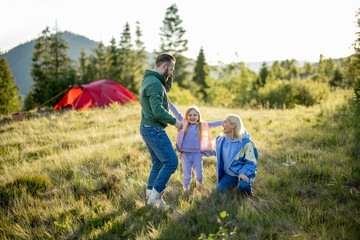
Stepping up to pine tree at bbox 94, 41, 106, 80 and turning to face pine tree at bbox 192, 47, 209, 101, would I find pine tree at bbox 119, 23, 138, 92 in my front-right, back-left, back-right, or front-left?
front-right

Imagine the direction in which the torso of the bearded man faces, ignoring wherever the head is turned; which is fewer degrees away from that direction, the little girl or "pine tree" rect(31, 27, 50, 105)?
the little girl

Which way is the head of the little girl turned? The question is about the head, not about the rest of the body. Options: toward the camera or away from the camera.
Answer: toward the camera

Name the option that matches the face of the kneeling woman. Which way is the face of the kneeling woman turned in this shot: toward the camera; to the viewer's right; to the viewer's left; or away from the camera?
to the viewer's left

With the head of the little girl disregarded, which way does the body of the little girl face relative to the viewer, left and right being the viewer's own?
facing the viewer

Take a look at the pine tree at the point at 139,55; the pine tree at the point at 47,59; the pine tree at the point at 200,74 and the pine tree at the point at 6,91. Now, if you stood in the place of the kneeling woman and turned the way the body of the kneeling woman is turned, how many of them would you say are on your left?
0

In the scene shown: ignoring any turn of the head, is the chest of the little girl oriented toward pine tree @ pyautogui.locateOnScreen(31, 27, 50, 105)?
no

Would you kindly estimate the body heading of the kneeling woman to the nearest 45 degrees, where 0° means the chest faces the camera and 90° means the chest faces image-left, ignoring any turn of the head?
approximately 45°

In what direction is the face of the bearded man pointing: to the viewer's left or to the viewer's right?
to the viewer's right

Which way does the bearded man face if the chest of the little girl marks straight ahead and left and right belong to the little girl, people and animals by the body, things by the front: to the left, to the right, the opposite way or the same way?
to the left

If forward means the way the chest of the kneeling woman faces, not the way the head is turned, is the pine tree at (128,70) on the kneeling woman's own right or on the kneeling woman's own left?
on the kneeling woman's own right

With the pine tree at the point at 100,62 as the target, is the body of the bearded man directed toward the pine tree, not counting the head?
no

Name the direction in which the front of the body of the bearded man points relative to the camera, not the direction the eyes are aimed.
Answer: to the viewer's right
